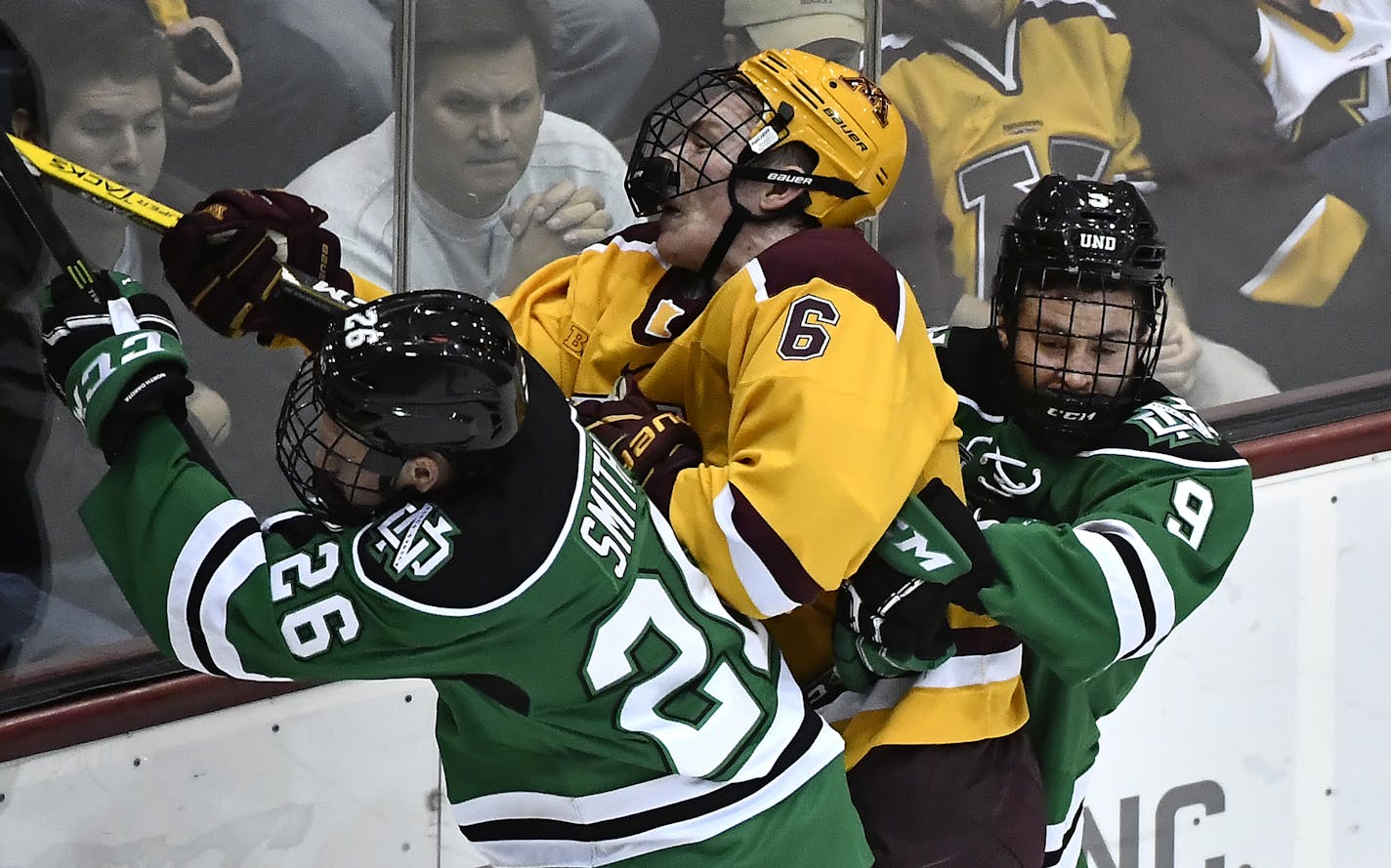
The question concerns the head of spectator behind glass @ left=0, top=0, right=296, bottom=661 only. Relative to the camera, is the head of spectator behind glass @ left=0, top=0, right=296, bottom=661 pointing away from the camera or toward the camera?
toward the camera

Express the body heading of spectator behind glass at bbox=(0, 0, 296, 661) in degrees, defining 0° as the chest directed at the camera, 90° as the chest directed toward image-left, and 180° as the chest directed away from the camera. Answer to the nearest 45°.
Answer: approximately 315°

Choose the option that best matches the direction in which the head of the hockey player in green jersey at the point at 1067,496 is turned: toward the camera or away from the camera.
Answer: toward the camera

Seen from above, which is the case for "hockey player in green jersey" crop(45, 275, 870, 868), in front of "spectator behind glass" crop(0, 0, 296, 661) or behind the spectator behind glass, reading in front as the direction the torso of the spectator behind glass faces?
in front

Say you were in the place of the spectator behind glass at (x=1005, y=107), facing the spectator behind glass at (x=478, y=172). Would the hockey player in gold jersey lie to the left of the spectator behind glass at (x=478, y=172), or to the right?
left

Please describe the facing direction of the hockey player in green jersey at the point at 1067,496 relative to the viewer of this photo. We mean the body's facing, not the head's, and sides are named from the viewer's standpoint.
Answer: facing the viewer and to the left of the viewer

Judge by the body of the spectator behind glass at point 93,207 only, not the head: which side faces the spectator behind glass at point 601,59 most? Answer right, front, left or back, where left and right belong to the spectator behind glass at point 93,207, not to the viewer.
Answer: left

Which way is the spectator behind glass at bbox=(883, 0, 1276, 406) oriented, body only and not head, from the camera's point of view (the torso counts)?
toward the camera

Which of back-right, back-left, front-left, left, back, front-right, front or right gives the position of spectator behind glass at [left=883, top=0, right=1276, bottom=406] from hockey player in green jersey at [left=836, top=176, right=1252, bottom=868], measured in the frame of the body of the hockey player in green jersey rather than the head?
back-right

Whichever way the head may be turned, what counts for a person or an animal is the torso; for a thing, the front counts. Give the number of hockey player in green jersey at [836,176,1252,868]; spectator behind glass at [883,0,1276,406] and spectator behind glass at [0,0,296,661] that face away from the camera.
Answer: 0

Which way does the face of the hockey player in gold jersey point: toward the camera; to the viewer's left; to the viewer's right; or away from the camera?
to the viewer's left

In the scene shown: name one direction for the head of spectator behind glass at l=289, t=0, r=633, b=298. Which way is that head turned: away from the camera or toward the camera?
toward the camera

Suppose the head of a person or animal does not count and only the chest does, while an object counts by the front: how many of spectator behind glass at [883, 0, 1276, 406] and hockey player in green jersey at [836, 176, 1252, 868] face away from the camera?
0
